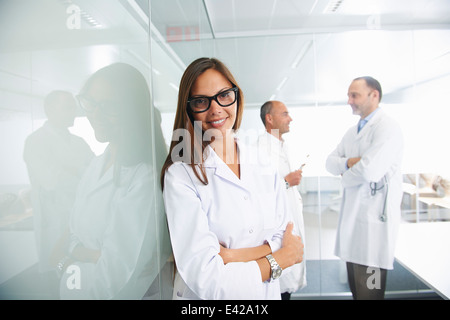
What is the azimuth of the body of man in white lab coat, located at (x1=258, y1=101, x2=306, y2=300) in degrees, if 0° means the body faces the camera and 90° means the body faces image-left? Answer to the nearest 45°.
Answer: approximately 270°

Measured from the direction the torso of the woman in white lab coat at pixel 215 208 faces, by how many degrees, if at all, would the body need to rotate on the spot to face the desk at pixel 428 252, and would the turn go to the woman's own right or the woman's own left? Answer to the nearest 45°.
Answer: approximately 90° to the woman's own left

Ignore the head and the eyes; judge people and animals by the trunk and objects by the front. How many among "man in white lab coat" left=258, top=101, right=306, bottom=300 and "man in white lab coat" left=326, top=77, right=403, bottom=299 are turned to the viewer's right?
1

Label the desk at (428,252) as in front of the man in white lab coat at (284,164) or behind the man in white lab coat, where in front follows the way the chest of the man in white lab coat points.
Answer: in front

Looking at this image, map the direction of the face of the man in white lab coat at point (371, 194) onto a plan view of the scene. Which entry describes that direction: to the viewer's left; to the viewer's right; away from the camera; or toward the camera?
to the viewer's left

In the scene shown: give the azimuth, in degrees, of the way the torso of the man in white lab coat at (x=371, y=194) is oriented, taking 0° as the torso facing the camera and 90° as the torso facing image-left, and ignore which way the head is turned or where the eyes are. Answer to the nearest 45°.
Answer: approximately 45°

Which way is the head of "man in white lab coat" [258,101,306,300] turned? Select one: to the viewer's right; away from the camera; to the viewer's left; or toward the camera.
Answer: to the viewer's right

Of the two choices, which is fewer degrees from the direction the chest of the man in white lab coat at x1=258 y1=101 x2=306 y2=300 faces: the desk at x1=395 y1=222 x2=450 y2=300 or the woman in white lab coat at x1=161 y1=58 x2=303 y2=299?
the desk

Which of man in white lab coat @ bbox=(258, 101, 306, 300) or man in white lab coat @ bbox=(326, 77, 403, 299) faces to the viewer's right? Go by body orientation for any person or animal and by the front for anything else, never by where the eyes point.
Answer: man in white lab coat @ bbox=(258, 101, 306, 300)
